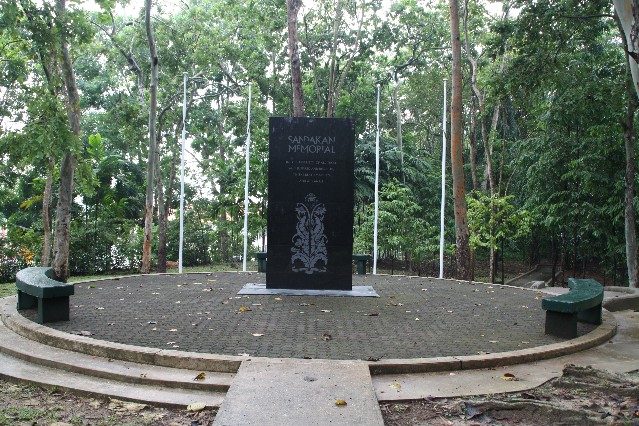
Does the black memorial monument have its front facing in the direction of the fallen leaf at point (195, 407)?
yes

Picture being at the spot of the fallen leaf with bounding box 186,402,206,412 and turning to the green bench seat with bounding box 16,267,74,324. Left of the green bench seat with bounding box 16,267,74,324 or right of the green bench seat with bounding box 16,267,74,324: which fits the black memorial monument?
right

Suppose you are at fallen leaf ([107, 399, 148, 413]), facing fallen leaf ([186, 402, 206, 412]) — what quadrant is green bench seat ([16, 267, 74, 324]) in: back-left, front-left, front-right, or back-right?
back-left

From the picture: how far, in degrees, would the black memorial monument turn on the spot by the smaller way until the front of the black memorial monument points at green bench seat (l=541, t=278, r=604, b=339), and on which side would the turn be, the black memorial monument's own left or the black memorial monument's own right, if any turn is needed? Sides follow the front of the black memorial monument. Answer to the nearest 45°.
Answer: approximately 45° to the black memorial monument's own left

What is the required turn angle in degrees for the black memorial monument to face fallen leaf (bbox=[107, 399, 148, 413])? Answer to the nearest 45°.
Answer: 0° — it already faces it

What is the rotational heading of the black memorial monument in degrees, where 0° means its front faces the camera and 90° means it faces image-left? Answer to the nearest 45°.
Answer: approximately 0°

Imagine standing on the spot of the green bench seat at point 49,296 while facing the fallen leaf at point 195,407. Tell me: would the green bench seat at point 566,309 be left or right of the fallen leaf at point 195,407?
left
